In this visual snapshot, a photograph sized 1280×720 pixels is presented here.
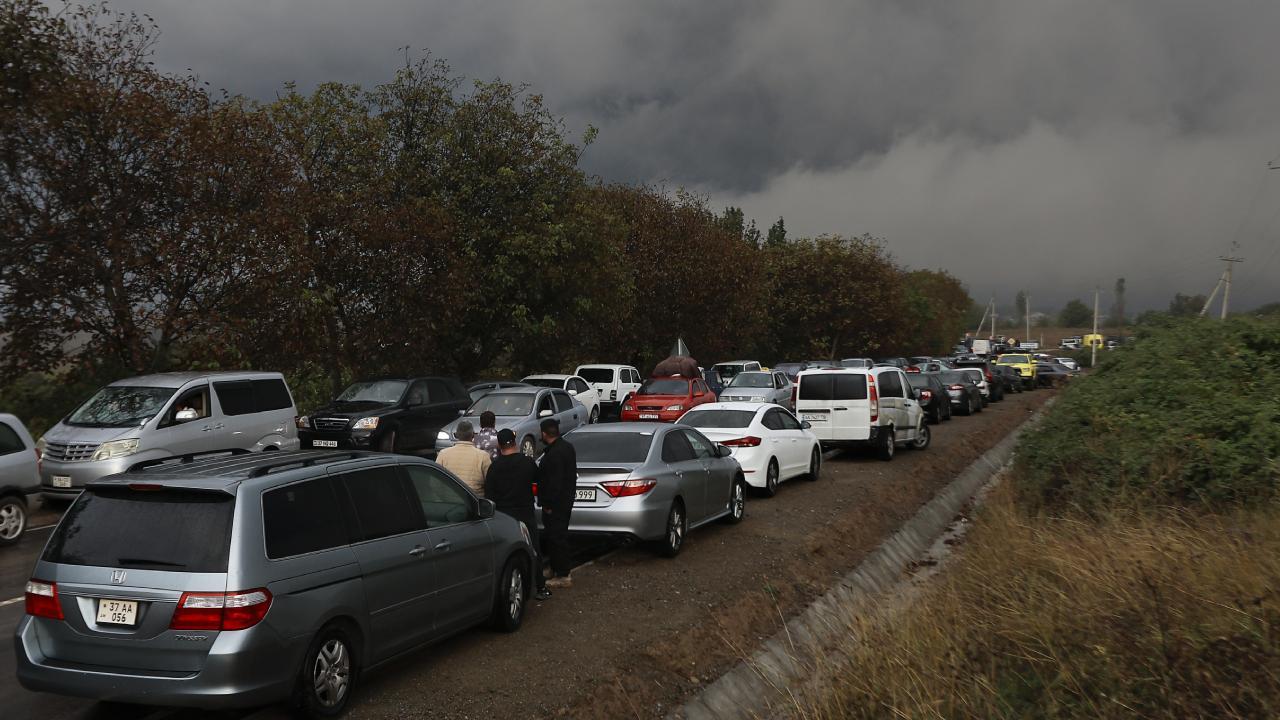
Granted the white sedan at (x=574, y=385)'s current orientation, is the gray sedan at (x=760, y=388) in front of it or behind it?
behind

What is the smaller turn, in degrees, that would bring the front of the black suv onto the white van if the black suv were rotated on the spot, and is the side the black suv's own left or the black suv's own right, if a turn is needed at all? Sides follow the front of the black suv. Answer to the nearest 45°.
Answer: approximately 135° to the black suv's own left

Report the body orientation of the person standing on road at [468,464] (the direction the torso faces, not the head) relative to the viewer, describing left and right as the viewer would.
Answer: facing away from the viewer

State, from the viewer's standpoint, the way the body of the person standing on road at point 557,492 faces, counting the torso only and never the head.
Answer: to the viewer's left

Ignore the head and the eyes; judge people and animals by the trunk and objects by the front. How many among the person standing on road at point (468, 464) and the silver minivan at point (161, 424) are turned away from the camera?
1

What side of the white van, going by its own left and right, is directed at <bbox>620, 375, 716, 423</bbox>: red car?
left

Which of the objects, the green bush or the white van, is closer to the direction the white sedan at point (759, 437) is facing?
the white van

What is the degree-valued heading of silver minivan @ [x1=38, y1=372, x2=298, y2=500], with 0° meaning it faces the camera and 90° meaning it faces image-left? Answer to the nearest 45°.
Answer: approximately 45°

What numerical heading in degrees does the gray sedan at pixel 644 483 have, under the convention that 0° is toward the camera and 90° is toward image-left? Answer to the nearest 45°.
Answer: approximately 225°

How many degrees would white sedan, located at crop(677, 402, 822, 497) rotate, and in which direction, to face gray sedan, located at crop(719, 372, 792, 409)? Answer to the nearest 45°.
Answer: approximately 45° to its left

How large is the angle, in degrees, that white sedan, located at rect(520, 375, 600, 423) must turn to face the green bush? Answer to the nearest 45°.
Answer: approximately 90° to its left

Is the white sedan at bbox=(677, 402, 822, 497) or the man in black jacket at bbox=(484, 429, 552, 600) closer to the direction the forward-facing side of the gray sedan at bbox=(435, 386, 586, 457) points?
the man in black jacket
